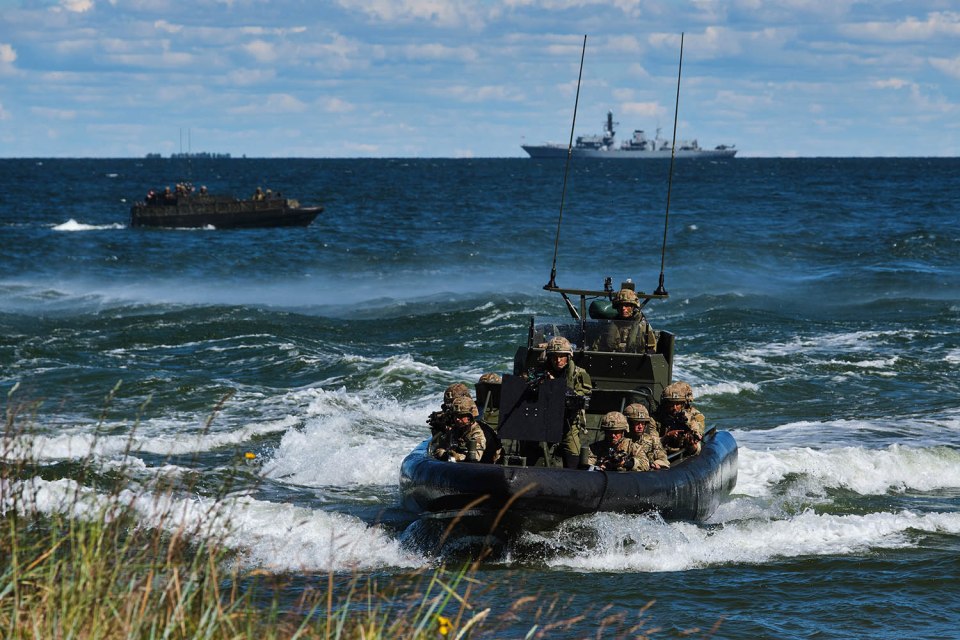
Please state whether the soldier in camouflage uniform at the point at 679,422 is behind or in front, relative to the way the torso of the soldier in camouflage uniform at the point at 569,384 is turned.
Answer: behind

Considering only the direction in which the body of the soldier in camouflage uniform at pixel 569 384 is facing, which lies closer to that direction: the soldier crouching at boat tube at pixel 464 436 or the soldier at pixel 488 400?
the soldier crouching at boat tube

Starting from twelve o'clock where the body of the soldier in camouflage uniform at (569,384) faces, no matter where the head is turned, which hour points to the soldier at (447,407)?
The soldier is roughly at 1 o'clock from the soldier in camouflage uniform.

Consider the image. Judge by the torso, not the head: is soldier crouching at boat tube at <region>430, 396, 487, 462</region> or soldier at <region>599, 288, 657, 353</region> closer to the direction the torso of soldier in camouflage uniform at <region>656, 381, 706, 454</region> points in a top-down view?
the soldier crouching at boat tube

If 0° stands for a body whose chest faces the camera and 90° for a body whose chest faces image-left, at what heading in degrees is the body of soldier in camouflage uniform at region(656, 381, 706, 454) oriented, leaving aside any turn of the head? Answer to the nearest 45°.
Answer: approximately 45°

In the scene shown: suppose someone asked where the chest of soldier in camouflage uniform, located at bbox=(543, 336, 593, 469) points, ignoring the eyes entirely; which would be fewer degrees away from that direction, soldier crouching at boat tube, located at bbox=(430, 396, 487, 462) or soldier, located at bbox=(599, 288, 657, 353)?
the soldier crouching at boat tube
